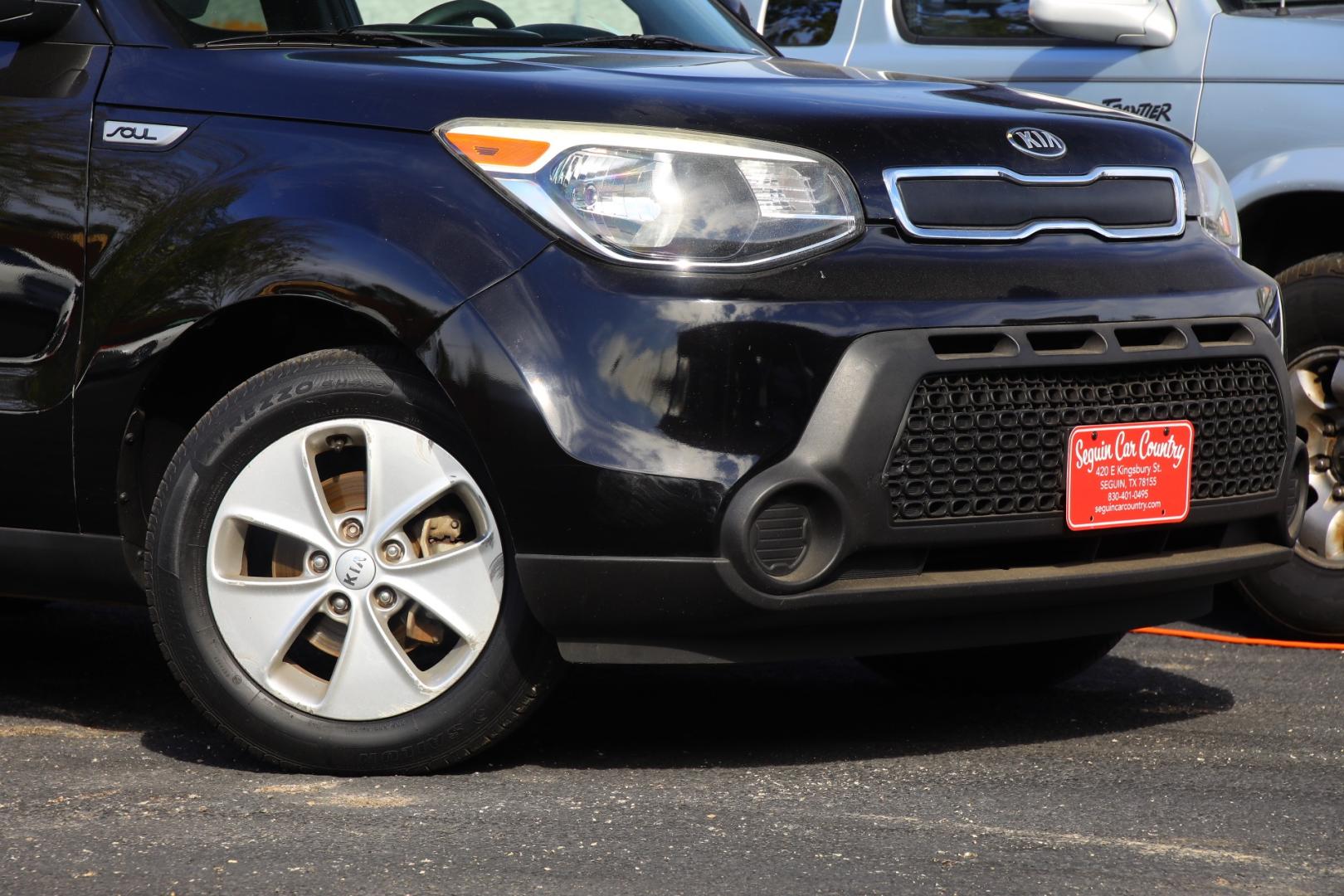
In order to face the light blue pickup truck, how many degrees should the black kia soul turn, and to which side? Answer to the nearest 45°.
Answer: approximately 90° to its left

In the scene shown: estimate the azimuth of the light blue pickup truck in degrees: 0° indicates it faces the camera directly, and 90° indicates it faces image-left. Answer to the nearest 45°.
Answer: approximately 315°

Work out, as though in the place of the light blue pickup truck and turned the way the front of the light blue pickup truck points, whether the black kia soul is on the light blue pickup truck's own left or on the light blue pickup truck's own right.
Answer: on the light blue pickup truck's own right

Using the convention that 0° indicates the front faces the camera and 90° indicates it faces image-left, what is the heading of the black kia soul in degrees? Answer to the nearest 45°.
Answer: approximately 315°

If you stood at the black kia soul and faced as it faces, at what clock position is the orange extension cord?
The orange extension cord is roughly at 9 o'clock from the black kia soul.
